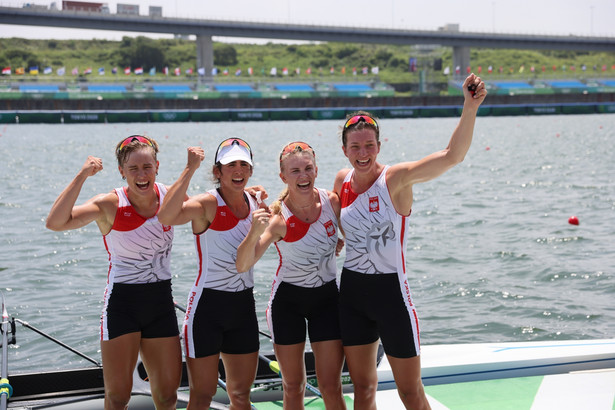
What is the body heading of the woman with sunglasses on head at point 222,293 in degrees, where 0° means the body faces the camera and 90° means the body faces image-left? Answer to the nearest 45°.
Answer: approximately 315°

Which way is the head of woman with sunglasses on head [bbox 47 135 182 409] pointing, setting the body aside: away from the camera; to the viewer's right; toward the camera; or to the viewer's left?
toward the camera

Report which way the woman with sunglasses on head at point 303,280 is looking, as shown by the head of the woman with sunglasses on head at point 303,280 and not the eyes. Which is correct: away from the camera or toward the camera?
toward the camera

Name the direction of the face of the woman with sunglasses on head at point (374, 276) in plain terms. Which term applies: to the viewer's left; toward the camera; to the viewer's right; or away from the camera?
toward the camera

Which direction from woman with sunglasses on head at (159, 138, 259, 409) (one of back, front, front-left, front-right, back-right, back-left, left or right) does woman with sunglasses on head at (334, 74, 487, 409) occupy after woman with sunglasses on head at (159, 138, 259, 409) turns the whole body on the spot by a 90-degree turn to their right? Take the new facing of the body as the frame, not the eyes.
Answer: back-left
